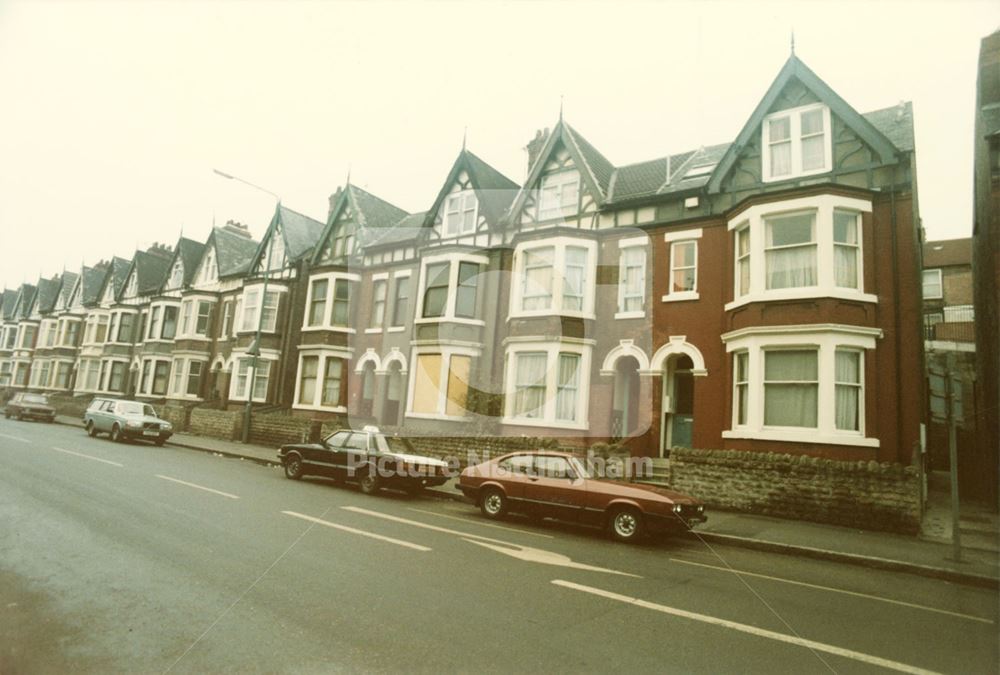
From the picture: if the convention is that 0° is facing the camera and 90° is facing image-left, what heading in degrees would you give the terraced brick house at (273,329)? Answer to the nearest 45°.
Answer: approximately 45°

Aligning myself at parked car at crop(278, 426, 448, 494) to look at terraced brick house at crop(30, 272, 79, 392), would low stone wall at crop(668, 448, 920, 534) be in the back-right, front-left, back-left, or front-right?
back-right

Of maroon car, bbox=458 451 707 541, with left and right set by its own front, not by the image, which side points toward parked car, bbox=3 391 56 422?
back

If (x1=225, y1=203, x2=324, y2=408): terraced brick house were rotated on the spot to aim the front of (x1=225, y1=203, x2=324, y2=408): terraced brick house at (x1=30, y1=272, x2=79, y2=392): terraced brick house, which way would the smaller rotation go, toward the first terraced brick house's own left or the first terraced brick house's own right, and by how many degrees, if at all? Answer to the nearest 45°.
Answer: approximately 90° to the first terraced brick house's own right

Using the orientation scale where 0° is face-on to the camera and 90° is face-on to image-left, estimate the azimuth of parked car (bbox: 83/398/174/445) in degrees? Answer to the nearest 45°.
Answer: approximately 315°

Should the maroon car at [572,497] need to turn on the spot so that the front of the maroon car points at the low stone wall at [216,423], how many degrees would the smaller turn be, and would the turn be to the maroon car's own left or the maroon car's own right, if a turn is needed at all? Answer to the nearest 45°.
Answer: approximately 180°

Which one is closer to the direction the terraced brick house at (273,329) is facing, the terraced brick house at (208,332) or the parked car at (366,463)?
the parked car

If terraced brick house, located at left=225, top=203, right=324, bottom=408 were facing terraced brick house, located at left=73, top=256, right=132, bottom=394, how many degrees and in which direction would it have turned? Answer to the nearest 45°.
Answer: approximately 90° to its right

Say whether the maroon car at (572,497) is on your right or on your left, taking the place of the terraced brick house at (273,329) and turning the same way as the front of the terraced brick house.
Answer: on your left

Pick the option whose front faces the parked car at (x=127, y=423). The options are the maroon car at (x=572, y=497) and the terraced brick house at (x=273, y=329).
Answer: the terraced brick house

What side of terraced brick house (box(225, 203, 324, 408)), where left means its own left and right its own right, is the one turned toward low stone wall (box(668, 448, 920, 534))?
left

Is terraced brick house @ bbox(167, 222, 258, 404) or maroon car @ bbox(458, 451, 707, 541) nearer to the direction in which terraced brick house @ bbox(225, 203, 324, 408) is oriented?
the maroon car
